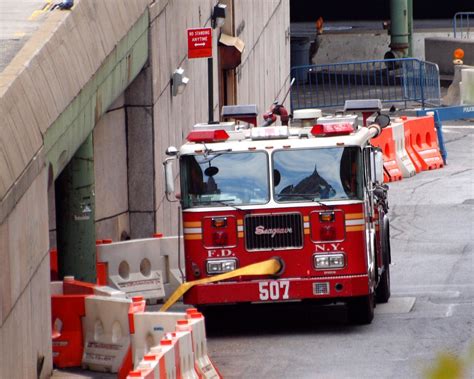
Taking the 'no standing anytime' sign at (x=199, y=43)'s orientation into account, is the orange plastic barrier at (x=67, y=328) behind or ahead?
ahead

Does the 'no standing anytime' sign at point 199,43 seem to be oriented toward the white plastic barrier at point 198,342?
yes

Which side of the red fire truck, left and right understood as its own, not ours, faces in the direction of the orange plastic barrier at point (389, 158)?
back

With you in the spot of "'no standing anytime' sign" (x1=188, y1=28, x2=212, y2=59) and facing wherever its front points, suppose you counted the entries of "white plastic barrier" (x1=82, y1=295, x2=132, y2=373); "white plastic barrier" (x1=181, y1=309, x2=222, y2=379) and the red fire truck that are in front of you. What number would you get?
3

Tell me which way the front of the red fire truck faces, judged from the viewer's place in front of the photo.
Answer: facing the viewer

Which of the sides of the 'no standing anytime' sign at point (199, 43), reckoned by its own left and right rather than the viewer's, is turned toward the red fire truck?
front

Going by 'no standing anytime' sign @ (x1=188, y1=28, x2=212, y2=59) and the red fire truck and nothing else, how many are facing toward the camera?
2

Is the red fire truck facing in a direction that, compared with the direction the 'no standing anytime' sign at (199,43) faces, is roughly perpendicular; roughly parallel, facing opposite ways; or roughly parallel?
roughly parallel

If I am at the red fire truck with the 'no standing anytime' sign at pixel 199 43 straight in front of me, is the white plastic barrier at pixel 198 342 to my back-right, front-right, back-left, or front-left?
back-left

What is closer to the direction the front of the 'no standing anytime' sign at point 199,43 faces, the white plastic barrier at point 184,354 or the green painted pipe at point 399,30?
the white plastic barrier

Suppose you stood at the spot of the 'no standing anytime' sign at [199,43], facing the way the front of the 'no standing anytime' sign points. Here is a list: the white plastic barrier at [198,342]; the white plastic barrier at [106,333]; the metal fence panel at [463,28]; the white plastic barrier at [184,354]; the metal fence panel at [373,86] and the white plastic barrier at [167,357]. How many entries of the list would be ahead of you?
4
